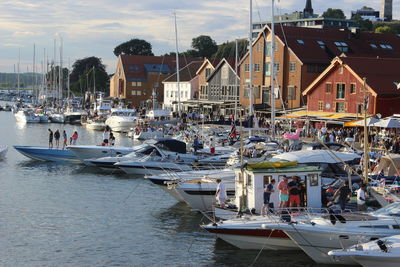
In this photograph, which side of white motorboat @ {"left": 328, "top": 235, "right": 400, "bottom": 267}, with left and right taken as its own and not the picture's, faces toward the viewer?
left

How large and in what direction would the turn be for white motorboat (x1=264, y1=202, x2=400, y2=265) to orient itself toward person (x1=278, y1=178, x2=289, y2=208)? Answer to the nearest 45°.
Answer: approximately 45° to its right

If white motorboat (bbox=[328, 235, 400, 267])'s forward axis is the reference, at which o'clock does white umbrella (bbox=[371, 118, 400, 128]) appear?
The white umbrella is roughly at 3 o'clock from the white motorboat.

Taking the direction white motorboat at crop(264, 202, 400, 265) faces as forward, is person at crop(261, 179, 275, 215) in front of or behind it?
in front

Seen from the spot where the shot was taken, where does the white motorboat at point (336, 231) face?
facing to the left of the viewer
